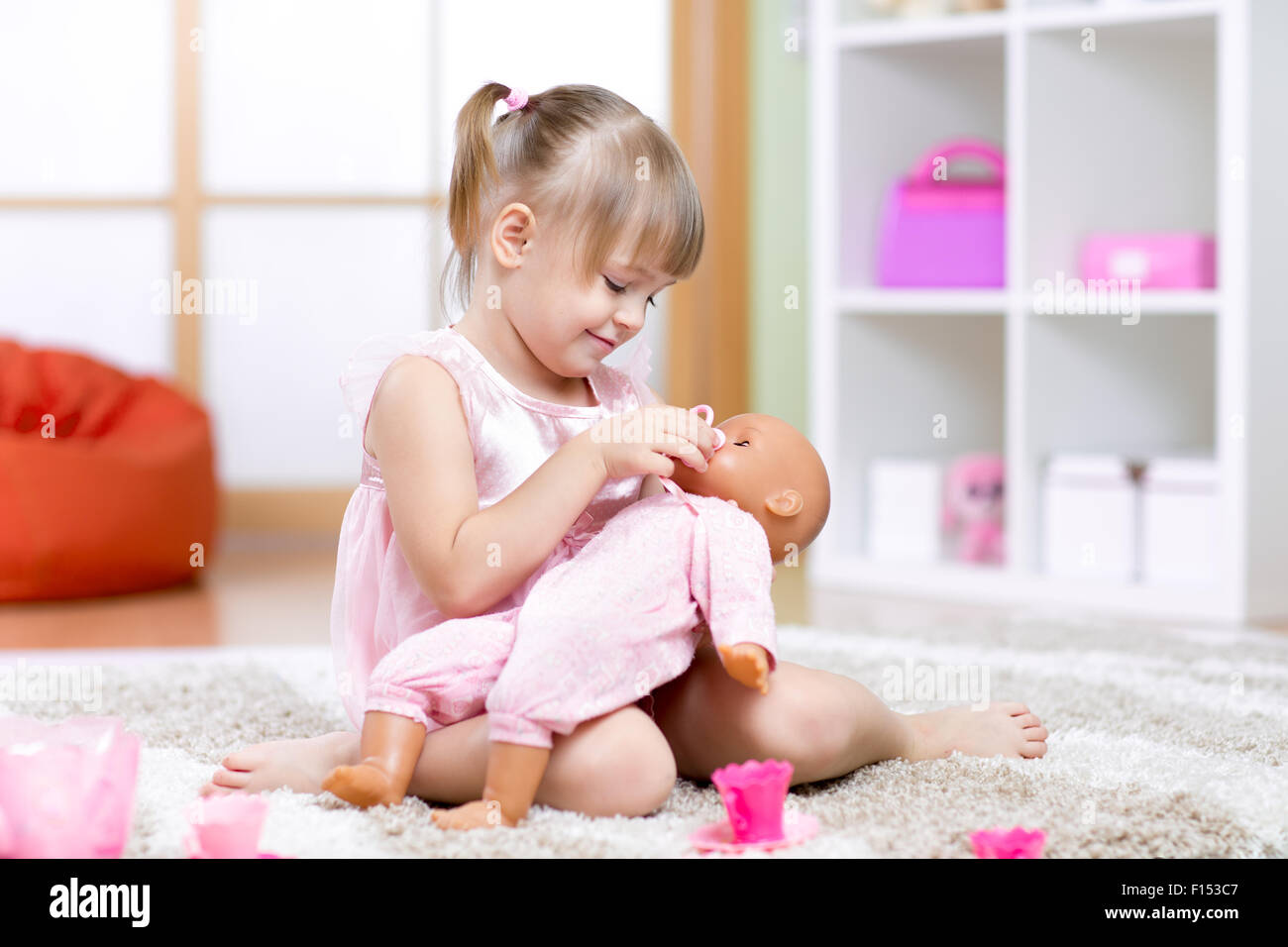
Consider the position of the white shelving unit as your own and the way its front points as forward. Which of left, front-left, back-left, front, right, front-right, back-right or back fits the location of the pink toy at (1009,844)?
front-left

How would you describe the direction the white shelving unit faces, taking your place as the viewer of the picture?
facing the viewer and to the left of the viewer

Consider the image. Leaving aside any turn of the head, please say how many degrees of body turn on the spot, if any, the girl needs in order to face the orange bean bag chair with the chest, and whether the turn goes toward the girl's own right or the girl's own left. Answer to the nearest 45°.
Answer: approximately 180°

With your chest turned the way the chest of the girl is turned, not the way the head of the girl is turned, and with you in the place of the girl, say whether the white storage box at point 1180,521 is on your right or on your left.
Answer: on your left

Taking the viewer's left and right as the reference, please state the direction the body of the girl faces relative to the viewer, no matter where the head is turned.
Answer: facing the viewer and to the right of the viewer

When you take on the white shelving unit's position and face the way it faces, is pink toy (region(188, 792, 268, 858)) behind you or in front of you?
in front

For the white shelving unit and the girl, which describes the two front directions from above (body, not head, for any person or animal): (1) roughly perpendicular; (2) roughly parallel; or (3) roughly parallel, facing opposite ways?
roughly perpendicular

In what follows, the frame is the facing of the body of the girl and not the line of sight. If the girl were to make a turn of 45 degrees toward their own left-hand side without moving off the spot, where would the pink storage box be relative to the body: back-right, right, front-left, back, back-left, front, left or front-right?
front-left

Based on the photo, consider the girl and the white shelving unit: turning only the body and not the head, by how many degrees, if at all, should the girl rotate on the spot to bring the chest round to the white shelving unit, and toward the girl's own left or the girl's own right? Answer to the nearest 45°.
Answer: approximately 90° to the girl's own left

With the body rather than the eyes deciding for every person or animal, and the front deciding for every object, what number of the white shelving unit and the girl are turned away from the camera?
0
